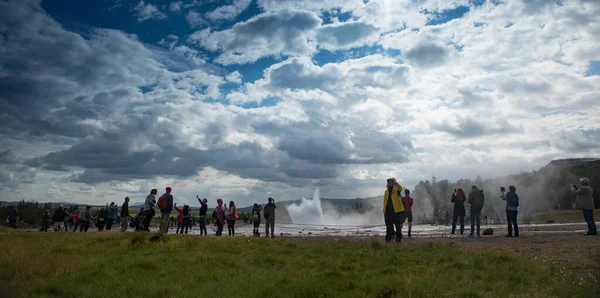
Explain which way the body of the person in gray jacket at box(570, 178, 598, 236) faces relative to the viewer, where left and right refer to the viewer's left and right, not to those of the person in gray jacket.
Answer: facing to the left of the viewer

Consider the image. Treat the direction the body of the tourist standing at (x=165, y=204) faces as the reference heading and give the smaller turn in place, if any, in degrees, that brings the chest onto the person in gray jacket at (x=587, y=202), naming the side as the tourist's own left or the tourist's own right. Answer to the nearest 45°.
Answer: approximately 90° to the tourist's own right

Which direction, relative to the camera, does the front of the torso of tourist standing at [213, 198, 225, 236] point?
away from the camera

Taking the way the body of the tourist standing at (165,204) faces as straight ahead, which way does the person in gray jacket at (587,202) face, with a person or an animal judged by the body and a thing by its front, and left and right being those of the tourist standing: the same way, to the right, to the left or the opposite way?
to the left

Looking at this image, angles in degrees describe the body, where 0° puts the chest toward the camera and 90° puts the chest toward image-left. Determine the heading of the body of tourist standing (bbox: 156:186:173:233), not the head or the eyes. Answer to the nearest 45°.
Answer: approximately 225°
